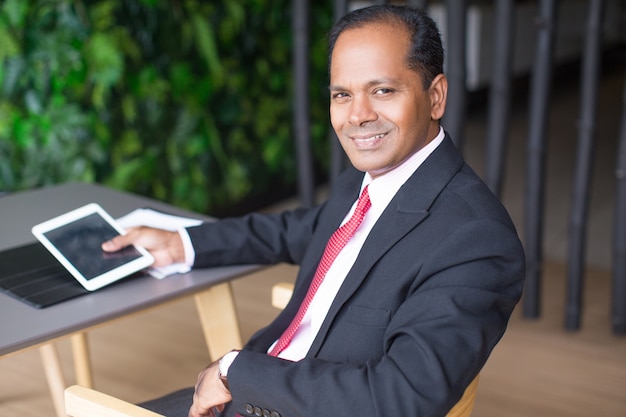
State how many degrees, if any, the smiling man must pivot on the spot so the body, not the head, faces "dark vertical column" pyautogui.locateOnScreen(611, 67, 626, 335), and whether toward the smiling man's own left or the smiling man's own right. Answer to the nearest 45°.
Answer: approximately 180°

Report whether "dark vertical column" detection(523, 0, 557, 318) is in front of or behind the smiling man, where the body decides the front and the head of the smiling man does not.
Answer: behind

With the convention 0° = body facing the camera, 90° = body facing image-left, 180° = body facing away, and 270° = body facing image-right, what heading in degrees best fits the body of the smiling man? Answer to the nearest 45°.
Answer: approximately 45°

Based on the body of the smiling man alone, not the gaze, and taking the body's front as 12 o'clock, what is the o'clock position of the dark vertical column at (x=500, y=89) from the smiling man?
The dark vertical column is roughly at 5 o'clock from the smiling man.

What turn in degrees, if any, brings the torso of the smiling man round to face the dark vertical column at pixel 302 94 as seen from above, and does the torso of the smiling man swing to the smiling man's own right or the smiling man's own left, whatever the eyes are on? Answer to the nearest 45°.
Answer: approximately 135° to the smiling man's own right

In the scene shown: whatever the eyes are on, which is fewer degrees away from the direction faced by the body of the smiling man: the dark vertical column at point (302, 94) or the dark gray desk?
the dark gray desk
